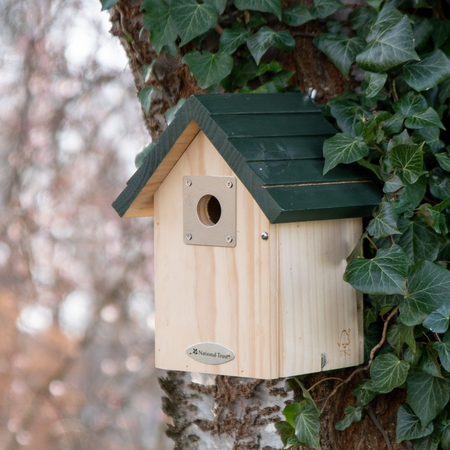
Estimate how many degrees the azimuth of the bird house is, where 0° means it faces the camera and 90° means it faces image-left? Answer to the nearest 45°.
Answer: approximately 45°
